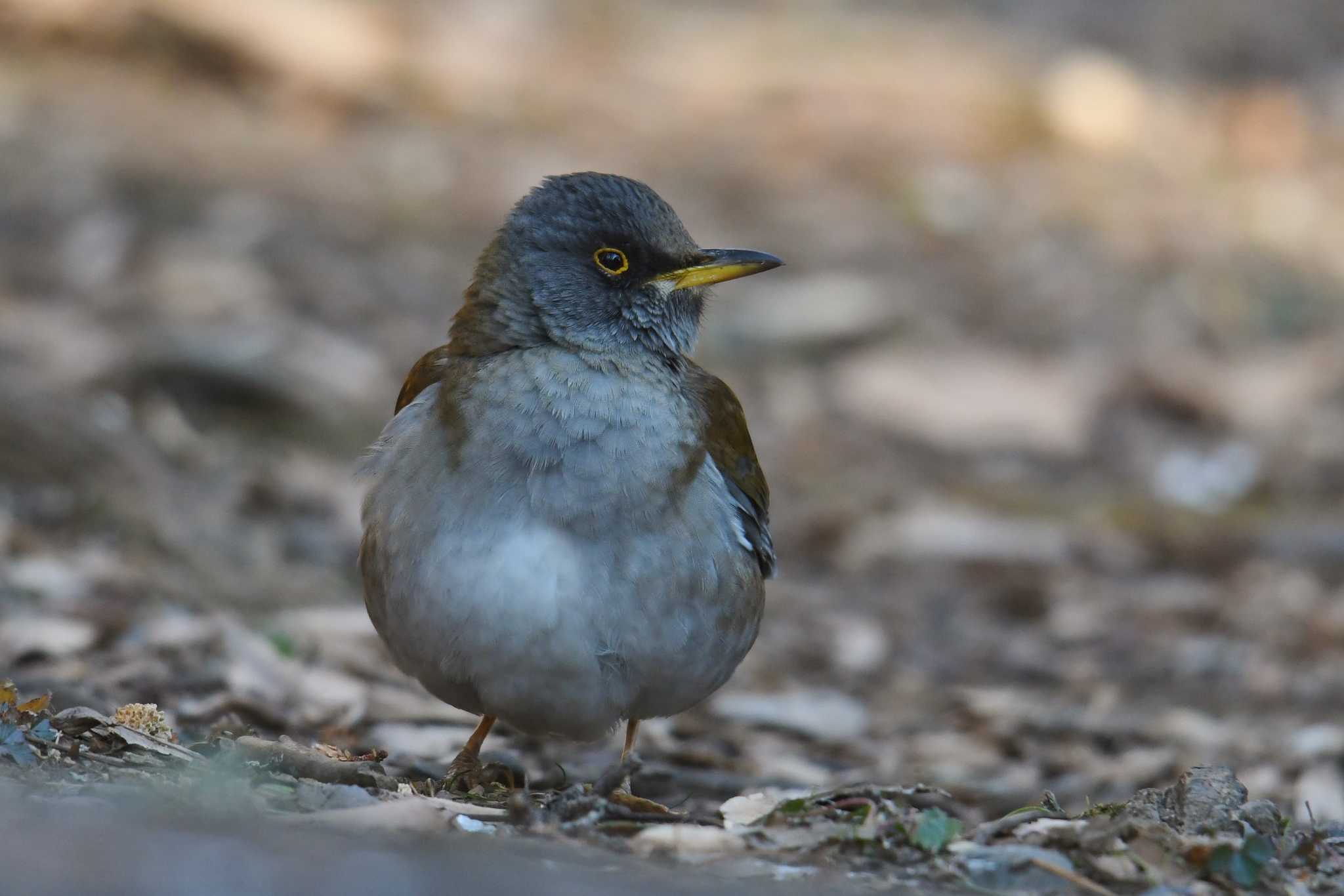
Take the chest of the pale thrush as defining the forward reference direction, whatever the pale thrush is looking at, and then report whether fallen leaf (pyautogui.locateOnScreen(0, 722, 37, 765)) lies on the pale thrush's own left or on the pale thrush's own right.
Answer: on the pale thrush's own right

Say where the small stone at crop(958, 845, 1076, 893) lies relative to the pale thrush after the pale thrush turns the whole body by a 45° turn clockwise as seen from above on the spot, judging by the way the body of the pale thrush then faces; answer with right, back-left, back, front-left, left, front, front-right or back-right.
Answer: left

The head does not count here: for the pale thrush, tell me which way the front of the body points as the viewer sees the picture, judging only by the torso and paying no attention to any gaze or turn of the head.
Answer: toward the camera

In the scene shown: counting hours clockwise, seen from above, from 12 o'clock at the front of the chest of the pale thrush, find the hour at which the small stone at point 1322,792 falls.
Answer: The small stone is roughly at 8 o'clock from the pale thrush.

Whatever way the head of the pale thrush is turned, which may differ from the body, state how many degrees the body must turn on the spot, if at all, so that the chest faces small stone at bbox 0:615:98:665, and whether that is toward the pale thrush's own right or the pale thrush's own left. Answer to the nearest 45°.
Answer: approximately 135° to the pale thrush's own right

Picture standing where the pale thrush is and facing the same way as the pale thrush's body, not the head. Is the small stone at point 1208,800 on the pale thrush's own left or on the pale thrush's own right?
on the pale thrush's own left

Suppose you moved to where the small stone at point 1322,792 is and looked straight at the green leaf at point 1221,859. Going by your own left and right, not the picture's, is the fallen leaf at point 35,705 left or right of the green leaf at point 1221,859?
right

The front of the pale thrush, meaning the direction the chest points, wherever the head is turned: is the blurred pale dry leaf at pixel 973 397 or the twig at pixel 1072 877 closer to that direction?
the twig

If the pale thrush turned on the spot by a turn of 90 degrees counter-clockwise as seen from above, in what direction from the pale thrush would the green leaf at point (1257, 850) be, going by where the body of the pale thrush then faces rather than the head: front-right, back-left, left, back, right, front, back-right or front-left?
front-right

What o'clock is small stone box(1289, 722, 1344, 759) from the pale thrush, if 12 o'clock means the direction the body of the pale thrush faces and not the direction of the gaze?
The small stone is roughly at 8 o'clock from the pale thrush.

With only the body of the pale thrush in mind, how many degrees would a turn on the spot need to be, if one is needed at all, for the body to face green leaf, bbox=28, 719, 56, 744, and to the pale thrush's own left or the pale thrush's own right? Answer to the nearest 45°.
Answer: approximately 45° to the pale thrush's own right

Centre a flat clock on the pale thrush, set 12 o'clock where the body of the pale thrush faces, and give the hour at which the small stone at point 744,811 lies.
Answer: The small stone is roughly at 11 o'clock from the pale thrush.

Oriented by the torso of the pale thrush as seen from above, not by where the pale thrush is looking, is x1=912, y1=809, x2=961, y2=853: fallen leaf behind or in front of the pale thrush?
in front
